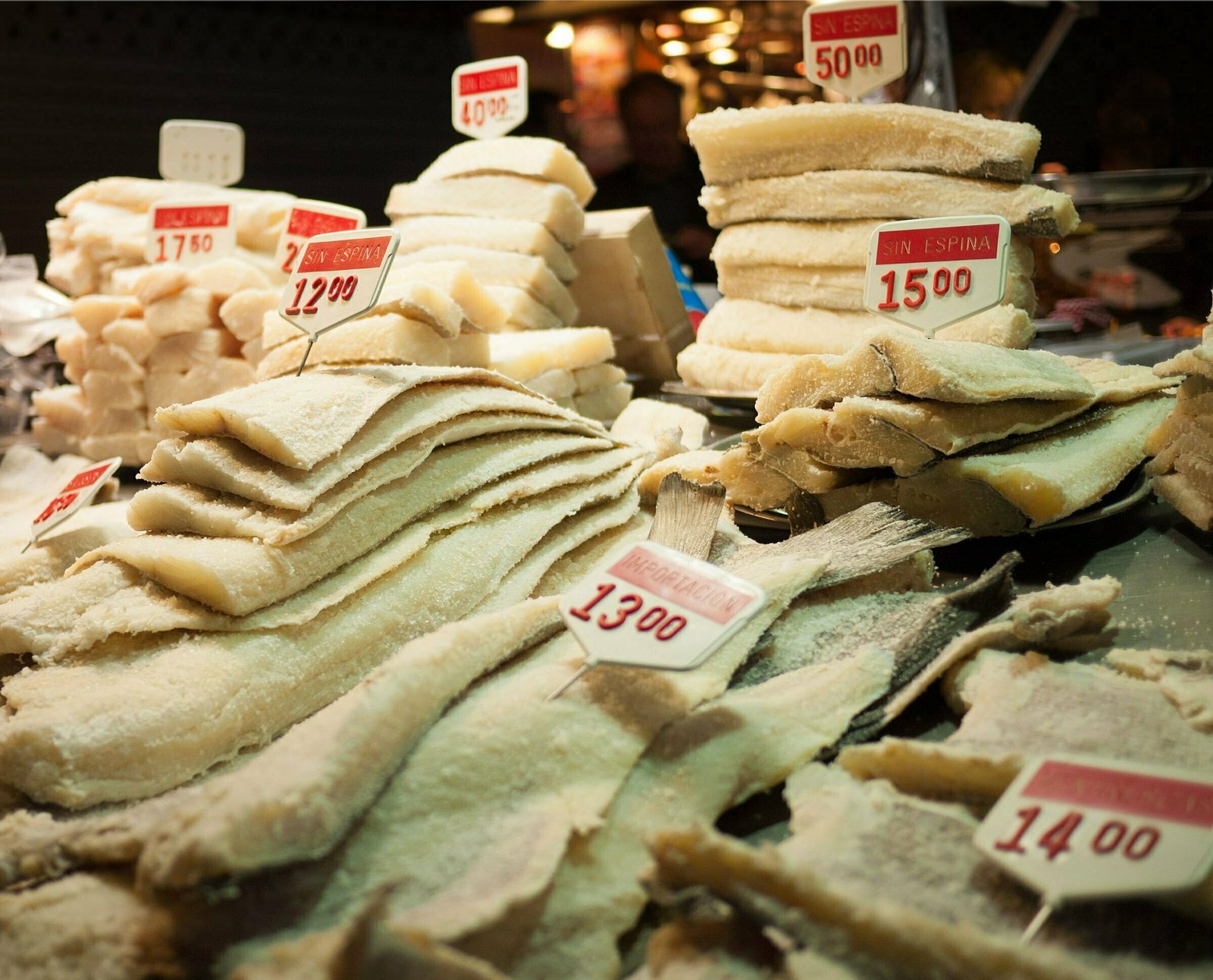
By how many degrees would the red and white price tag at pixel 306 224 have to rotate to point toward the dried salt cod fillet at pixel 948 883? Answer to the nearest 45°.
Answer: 0° — it already faces it

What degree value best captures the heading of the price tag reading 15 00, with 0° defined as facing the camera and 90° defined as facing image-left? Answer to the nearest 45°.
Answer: approximately 0°
